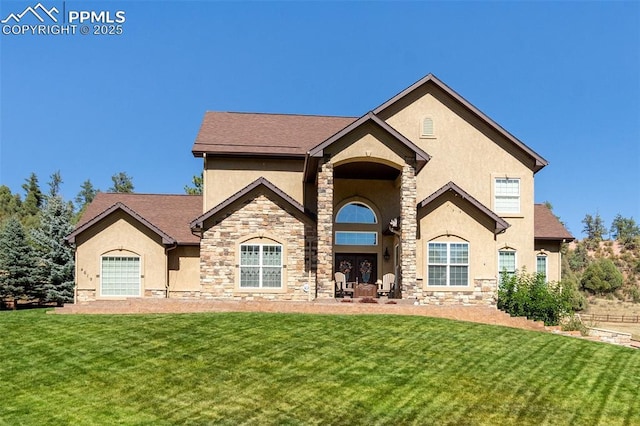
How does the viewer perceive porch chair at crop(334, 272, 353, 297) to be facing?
facing the viewer and to the right of the viewer

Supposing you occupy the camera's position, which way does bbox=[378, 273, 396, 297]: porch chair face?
facing the viewer and to the left of the viewer

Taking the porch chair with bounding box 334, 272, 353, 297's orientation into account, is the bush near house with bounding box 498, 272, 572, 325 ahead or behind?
ahead

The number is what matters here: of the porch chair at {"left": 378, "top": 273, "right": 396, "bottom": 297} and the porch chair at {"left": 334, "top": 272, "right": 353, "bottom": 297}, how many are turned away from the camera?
0

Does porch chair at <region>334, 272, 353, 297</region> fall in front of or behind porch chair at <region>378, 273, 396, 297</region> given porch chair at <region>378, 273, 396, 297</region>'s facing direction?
in front

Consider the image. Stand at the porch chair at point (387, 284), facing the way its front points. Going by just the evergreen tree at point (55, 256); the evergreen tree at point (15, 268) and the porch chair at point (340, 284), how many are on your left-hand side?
0

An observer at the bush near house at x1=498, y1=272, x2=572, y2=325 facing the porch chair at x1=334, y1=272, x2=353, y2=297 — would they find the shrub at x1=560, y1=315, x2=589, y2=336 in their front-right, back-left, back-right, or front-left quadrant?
back-left

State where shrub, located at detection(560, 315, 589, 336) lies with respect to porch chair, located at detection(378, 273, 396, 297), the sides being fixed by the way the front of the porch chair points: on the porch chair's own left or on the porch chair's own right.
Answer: on the porch chair's own left

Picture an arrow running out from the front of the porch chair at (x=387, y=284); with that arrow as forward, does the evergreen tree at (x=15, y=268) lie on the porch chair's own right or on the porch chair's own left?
on the porch chair's own right

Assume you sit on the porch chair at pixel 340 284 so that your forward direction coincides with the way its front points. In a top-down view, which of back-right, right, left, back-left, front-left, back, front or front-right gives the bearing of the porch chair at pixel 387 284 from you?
front-left

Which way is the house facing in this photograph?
toward the camera

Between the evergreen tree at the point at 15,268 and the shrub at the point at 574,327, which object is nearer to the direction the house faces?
the shrub
